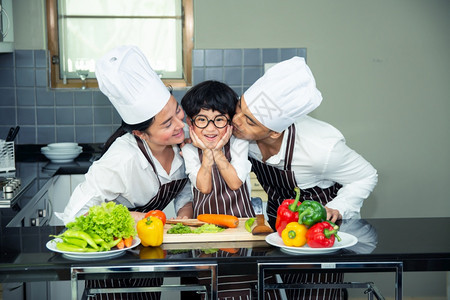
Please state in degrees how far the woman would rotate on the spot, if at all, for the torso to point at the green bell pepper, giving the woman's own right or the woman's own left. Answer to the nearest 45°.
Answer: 0° — they already face it

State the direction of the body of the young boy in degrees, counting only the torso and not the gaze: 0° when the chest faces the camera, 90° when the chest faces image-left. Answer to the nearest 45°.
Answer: approximately 0°

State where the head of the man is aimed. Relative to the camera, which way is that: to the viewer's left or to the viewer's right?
to the viewer's left

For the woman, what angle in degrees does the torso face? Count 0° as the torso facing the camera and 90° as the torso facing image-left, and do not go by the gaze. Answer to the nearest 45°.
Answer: approximately 315°

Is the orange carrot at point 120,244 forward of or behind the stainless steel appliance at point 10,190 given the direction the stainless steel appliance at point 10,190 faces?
forward

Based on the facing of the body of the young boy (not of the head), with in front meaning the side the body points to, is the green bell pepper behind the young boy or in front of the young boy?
in front

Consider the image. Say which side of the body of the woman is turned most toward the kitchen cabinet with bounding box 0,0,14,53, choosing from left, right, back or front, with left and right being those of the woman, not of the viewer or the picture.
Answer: back

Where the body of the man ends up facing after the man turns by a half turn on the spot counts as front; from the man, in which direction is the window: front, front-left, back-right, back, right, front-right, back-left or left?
left

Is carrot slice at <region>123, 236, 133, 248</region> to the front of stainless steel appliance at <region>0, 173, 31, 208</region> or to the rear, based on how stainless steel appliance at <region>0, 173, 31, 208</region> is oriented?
to the front

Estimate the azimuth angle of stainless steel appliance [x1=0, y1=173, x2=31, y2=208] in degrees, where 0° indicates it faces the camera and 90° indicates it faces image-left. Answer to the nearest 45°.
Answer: approximately 315°
